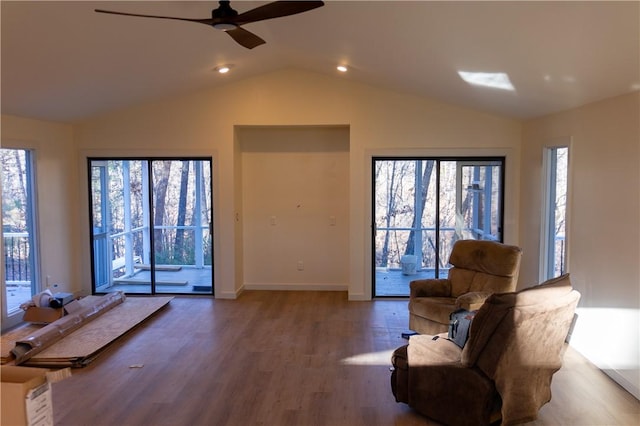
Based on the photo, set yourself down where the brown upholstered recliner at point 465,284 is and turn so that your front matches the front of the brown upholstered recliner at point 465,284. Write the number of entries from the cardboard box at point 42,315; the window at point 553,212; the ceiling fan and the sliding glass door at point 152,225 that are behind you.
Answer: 1

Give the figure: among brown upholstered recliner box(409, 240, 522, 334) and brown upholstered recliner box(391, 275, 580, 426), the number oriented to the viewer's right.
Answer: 0

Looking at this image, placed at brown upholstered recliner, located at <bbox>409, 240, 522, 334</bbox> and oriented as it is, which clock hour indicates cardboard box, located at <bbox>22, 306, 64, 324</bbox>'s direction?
The cardboard box is roughly at 1 o'clock from the brown upholstered recliner.

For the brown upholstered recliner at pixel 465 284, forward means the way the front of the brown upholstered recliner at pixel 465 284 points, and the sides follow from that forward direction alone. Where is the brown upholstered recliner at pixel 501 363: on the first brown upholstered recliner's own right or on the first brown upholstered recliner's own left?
on the first brown upholstered recliner's own left

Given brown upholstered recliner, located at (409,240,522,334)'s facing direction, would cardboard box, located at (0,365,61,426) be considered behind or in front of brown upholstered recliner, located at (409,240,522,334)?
in front

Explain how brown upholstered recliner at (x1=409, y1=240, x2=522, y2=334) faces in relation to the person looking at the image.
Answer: facing the viewer and to the left of the viewer

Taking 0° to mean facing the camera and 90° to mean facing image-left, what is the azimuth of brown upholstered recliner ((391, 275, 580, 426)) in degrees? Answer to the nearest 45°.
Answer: approximately 135°

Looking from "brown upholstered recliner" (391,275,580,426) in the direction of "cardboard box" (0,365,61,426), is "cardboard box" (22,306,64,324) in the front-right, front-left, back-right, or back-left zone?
front-right

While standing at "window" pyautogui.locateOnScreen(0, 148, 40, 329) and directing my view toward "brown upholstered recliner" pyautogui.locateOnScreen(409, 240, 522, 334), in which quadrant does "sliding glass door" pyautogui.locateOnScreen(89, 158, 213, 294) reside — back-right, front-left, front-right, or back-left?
front-left

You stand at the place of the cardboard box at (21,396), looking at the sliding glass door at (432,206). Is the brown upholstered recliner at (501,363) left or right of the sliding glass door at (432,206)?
right

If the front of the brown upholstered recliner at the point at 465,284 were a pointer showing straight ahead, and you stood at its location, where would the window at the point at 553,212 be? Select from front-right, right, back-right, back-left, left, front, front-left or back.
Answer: back

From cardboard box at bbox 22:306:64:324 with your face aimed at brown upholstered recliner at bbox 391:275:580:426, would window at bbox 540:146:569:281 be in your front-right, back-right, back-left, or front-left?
front-left

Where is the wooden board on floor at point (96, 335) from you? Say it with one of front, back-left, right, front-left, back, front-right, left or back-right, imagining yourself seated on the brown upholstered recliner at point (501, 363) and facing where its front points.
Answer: front-left

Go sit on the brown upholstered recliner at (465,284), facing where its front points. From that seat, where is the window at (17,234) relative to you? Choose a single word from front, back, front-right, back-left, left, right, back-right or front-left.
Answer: front-right
